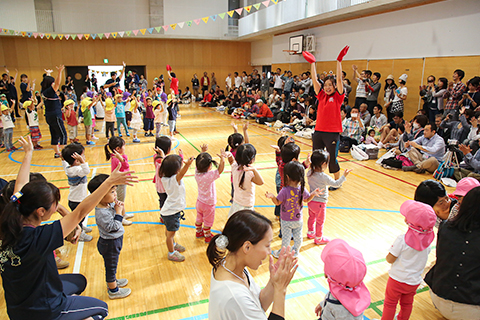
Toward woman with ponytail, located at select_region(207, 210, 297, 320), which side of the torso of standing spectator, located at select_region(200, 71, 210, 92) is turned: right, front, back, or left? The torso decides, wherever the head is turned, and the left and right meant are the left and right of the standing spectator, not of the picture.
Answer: front

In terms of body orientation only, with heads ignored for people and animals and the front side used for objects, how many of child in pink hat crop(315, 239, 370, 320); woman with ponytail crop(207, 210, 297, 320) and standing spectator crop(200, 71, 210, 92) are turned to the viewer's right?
1

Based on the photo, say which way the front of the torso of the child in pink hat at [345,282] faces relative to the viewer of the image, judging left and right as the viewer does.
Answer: facing away from the viewer and to the left of the viewer

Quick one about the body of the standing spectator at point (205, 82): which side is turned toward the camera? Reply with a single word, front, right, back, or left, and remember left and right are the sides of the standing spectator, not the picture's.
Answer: front

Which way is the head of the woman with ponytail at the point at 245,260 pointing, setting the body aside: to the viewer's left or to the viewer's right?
to the viewer's right

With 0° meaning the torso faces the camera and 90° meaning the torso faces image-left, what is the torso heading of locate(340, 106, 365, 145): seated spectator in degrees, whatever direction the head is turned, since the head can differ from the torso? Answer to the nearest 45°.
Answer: approximately 45°

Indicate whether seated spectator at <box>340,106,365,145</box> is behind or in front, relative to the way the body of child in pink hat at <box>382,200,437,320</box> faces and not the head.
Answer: in front

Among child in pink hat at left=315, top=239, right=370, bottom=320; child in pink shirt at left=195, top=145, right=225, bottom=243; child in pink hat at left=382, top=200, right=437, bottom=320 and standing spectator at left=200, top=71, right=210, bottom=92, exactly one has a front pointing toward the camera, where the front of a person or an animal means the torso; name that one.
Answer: the standing spectator

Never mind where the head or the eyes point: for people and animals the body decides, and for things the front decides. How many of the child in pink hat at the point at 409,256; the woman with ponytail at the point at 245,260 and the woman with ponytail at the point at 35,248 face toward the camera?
0

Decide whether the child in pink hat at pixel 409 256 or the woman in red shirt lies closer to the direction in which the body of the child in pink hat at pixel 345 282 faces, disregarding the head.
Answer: the woman in red shirt

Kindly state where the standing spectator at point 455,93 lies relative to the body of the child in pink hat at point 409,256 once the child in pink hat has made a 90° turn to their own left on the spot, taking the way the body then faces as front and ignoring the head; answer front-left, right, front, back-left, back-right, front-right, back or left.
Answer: back-right

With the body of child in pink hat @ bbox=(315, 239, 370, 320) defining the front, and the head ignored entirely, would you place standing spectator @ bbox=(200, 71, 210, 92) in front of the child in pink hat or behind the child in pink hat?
in front
